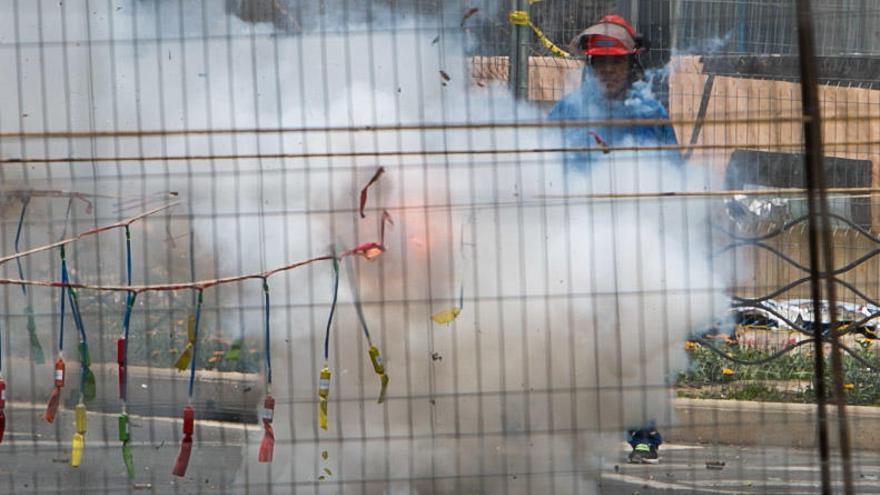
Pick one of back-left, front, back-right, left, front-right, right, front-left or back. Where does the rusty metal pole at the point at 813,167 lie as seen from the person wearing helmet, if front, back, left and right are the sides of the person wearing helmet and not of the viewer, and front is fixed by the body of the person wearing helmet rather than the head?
front-left

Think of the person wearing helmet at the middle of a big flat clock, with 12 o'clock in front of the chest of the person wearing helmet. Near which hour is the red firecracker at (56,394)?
The red firecracker is roughly at 2 o'clock from the person wearing helmet.

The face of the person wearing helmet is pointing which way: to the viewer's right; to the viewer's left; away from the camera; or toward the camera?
toward the camera

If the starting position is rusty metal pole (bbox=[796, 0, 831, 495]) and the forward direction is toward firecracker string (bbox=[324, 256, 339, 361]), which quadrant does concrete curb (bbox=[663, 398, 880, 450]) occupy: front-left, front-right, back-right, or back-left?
front-right

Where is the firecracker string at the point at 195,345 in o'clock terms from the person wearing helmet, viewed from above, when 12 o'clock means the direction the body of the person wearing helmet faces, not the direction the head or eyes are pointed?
The firecracker string is roughly at 2 o'clock from the person wearing helmet.

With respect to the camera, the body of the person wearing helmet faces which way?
toward the camera

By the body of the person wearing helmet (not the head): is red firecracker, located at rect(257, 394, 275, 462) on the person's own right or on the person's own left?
on the person's own right
